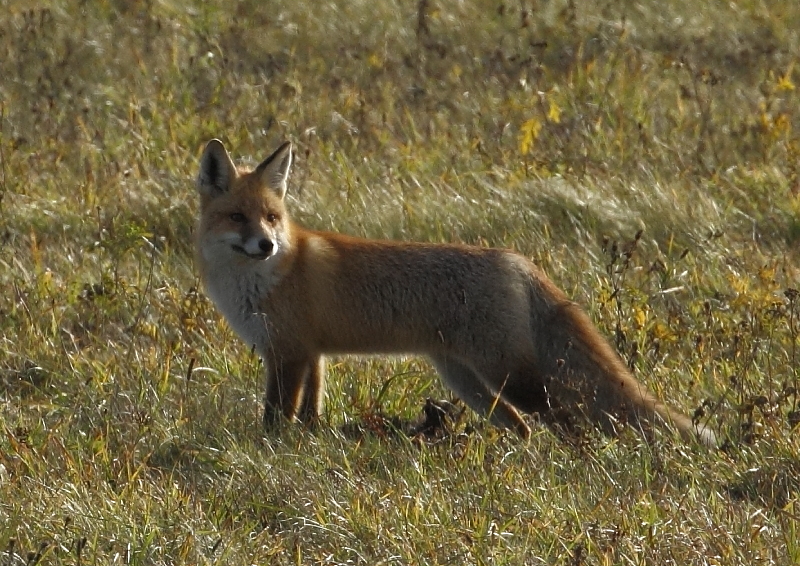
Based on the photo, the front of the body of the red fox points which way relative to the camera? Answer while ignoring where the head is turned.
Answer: to the viewer's left

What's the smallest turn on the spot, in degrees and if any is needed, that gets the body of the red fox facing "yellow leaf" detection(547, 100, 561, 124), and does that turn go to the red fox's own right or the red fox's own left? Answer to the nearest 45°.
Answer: approximately 90° to the red fox's own right

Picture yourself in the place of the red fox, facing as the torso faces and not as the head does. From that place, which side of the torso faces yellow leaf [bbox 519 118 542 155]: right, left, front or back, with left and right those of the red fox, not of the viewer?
right

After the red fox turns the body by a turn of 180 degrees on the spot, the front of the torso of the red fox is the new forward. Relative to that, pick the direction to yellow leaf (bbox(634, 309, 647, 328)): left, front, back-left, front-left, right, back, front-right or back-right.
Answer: front
